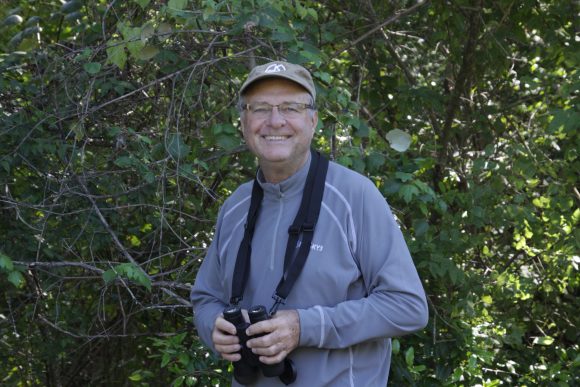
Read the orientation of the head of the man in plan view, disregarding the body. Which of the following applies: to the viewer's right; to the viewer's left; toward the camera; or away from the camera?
toward the camera

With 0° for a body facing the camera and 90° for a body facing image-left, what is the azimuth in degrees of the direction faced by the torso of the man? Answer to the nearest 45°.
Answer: approximately 45°
